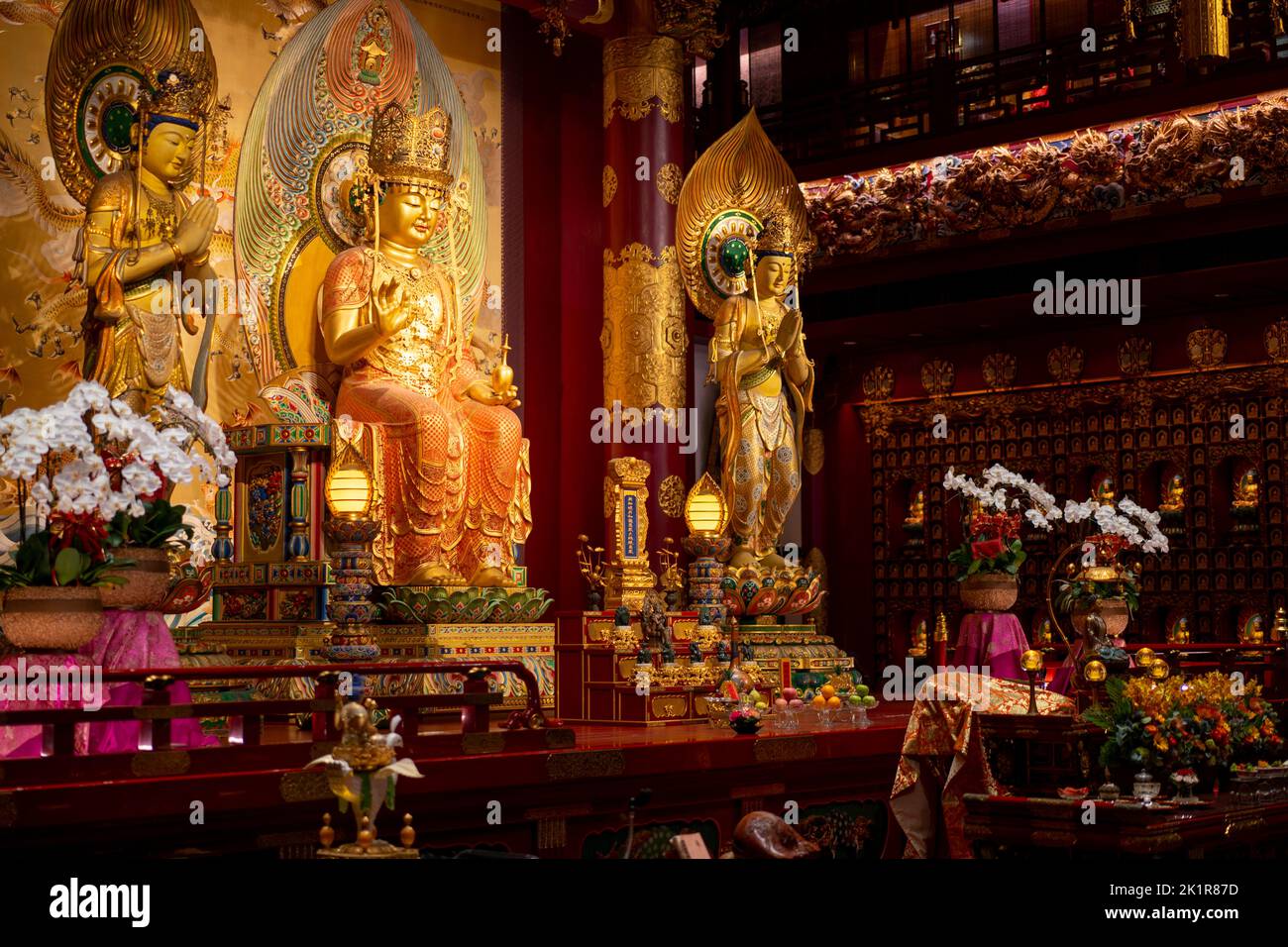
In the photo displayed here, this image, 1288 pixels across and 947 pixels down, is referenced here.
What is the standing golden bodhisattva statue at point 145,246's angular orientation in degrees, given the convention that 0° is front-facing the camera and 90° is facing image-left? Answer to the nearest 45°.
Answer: approximately 315°

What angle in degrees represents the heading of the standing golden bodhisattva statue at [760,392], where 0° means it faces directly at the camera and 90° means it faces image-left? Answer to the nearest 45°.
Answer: approximately 315°

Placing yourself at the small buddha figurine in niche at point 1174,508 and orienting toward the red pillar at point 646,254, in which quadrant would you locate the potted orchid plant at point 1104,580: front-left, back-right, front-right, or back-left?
front-left

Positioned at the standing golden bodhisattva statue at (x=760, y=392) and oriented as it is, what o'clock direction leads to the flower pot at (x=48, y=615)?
The flower pot is roughly at 2 o'clock from the standing golden bodhisattva statue.

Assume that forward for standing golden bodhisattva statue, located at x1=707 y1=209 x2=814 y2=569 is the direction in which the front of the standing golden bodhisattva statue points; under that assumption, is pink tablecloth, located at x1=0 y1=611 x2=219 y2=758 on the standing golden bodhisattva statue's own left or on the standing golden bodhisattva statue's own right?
on the standing golden bodhisattva statue's own right

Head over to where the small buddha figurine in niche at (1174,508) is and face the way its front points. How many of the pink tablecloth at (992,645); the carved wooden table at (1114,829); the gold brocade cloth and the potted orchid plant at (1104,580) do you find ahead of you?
4

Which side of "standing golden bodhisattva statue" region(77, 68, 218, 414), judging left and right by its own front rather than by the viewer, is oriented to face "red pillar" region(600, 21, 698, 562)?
left

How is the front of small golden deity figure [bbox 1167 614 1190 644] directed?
toward the camera

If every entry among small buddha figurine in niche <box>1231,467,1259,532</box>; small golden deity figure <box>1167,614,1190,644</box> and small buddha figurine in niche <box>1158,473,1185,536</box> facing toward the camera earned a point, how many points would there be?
3

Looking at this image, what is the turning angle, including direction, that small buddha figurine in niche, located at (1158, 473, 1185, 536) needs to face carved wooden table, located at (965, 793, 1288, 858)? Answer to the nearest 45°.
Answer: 0° — it already faces it

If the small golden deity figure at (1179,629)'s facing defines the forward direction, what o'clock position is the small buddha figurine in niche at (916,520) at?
The small buddha figurine in niche is roughly at 4 o'clock from the small golden deity figure.

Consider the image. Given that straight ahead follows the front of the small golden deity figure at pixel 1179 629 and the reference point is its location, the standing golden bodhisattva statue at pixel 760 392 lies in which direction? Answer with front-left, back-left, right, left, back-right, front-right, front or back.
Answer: front-right
